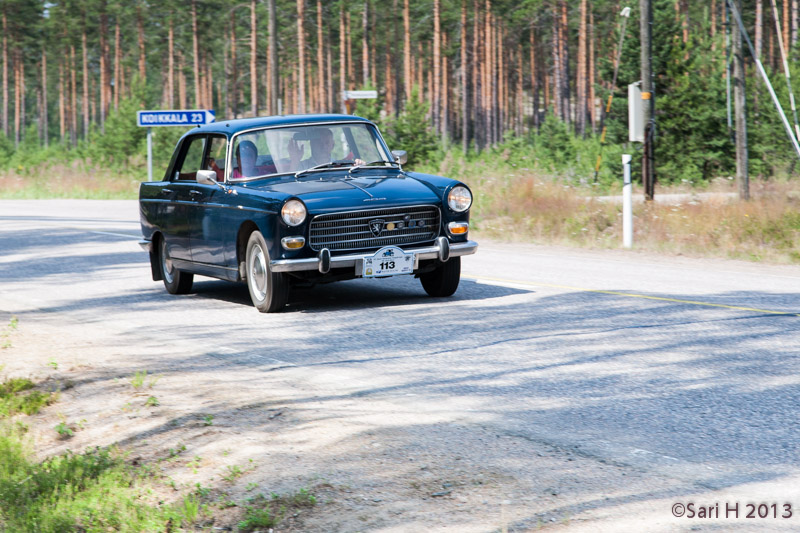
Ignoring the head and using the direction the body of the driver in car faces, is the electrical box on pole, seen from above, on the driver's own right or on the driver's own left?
on the driver's own left

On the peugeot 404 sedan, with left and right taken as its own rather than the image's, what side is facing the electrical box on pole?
left

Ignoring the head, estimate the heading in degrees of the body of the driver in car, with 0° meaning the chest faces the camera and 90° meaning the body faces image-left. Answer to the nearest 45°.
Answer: approximately 315°

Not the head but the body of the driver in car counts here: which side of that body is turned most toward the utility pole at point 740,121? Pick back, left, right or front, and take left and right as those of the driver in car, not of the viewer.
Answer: left

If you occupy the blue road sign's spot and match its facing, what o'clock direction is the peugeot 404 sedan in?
The peugeot 404 sedan is roughly at 12 o'clock from the blue road sign.

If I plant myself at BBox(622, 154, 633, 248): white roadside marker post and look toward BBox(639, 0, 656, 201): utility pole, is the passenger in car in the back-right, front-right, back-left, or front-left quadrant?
back-left
